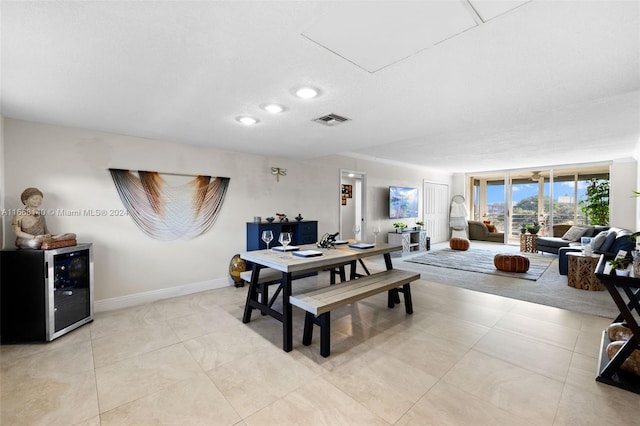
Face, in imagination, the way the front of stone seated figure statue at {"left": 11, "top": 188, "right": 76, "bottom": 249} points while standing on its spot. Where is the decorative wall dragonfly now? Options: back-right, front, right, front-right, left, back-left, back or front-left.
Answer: front-left

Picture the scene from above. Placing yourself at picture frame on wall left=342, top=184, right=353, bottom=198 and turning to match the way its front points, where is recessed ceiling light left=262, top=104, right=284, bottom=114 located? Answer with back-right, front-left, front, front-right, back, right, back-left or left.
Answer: front-right

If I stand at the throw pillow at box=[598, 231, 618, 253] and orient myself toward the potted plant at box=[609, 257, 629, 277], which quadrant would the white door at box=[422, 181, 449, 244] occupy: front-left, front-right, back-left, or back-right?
back-right

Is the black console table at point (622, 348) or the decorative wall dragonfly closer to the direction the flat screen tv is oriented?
the black console table

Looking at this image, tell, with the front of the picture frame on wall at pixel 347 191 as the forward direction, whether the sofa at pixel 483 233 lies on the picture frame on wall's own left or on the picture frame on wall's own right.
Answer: on the picture frame on wall's own left
